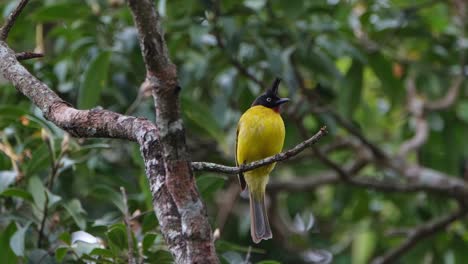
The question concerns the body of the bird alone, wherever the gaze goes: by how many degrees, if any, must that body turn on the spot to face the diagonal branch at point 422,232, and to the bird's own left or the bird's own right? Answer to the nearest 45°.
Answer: approximately 90° to the bird's own left

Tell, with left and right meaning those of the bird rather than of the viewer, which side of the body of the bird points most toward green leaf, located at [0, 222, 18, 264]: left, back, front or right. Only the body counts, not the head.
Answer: right

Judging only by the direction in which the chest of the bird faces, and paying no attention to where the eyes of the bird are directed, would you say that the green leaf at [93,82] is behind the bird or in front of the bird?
behind

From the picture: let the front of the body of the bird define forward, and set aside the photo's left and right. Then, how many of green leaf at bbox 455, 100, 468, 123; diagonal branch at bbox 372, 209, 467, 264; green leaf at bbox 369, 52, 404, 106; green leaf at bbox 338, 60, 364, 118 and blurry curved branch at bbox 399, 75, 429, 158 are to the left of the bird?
5

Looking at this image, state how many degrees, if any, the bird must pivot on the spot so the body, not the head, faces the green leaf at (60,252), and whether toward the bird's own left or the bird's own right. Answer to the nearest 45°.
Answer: approximately 90° to the bird's own right

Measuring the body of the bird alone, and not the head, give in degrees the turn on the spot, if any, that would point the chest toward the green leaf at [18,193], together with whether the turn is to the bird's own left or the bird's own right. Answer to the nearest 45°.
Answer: approximately 90° to the bird's own right

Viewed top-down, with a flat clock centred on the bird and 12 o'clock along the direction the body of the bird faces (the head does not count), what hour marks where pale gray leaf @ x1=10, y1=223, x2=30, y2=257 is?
The pale gray leaf is roughly at 3 o'clock from the bird.

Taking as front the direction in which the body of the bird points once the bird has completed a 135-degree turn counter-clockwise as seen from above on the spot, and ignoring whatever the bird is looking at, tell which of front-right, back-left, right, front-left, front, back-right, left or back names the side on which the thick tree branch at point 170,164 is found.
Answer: back

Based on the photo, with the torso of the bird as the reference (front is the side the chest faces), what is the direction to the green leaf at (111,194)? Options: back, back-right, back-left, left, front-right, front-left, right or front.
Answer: right

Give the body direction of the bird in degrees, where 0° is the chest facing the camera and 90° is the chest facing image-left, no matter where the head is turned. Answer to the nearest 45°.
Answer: approximately 315°

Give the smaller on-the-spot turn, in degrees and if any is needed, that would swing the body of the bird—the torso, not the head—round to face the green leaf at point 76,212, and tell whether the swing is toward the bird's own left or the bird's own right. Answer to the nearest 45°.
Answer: approximately 90° to the bird's own right

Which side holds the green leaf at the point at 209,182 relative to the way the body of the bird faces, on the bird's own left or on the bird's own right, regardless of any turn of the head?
on the bird's own right

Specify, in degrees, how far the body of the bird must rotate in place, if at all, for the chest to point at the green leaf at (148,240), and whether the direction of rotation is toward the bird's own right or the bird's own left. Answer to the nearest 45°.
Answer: approximately 90° to the bird's own right
